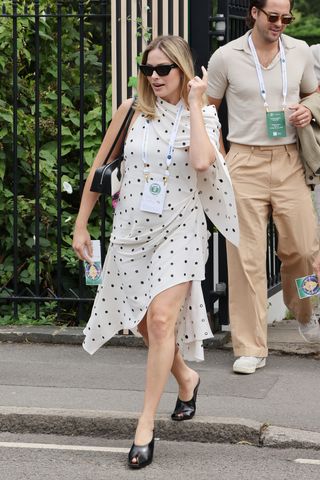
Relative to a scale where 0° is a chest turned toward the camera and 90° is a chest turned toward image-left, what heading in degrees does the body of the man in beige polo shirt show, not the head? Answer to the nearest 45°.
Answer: approximately 0°

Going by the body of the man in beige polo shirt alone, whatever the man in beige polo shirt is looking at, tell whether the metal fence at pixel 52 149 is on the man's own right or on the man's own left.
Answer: on the man's own right

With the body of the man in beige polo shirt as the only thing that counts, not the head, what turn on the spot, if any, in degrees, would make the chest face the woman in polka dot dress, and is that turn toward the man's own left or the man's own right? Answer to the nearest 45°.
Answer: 0° — they already face them

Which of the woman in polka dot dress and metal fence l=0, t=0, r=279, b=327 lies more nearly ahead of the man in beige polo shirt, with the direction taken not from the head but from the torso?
the woman in polka dot dress
